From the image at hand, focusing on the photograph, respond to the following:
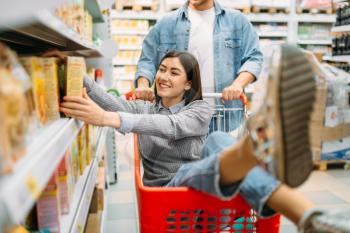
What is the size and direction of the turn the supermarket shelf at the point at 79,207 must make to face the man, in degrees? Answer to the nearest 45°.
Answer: approximately 45° to its left

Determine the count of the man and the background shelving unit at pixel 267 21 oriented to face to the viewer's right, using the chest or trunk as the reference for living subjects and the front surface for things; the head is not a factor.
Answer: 0

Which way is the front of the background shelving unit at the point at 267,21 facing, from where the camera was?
facing the viewer

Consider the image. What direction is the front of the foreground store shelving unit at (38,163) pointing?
to the viewer's right

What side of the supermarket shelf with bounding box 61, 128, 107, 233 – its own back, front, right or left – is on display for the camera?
right

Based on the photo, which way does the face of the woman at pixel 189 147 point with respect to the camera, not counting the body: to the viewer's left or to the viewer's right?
to the viewer's left

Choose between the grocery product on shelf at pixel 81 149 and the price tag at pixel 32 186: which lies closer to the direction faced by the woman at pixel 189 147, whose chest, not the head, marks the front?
the price tag

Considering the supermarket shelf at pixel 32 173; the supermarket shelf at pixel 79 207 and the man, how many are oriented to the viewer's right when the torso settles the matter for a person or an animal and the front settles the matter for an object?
2

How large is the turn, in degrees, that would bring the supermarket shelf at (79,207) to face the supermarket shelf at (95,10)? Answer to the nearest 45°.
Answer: approximately 90° to its left
